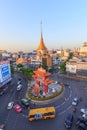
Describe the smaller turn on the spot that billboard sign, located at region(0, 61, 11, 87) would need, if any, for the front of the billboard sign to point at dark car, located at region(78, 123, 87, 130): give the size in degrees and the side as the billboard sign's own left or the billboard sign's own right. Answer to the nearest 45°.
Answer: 0° — it already faces it

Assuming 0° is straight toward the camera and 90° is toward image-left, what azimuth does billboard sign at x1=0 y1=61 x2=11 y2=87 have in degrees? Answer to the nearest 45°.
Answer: approximately 315°

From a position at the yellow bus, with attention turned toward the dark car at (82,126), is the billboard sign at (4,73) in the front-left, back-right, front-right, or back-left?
back-left

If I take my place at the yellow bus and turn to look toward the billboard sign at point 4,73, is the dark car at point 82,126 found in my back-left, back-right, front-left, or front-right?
back-right

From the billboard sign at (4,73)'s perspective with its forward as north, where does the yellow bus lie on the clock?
The yellow bus is roughly at 1 o'clock from the billboard sign.

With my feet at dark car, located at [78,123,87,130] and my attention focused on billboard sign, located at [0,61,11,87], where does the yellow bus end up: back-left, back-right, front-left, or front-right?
front-left
